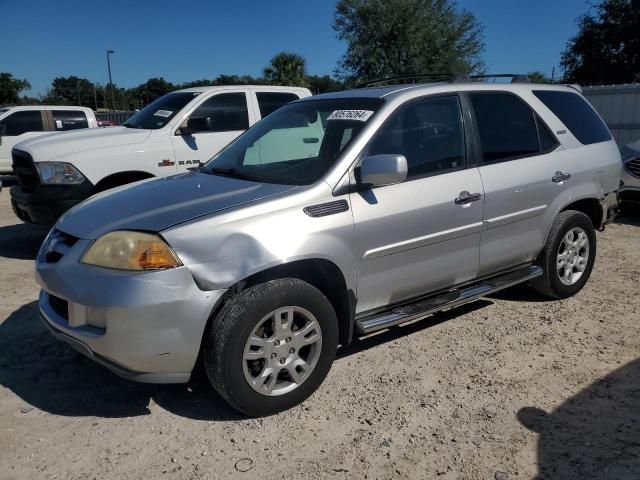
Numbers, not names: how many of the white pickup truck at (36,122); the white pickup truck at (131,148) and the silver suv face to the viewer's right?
0

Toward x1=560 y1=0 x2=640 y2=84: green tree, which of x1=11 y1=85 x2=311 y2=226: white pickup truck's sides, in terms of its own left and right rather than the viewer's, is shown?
back

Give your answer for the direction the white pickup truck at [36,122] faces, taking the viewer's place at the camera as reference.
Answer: facing the viewer and to the left of the viewer

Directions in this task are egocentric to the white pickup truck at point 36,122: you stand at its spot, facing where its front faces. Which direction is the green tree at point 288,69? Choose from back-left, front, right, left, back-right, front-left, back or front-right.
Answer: back

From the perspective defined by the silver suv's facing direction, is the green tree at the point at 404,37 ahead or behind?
behind

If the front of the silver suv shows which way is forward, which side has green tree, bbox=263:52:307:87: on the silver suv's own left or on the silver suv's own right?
on the silver suv's own right

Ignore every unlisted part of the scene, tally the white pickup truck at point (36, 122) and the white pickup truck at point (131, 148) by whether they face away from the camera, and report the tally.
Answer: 0

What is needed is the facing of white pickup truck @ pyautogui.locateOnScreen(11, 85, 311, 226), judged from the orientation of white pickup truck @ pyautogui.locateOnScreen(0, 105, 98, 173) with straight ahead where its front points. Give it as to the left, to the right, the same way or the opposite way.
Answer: the same way

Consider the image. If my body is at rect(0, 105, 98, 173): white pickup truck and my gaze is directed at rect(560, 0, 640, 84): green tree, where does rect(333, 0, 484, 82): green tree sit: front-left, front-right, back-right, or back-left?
front-left

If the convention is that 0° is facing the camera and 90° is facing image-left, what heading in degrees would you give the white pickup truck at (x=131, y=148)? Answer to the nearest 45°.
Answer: approximately 45°
